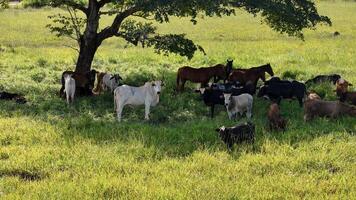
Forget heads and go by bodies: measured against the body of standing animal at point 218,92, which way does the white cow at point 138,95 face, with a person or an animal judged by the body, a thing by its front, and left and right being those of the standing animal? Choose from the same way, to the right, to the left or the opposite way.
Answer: the opposite way

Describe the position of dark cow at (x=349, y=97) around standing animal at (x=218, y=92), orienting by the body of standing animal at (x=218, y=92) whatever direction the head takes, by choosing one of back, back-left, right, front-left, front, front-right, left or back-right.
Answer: back

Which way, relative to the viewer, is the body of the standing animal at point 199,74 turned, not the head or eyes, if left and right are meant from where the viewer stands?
facing to the right of the viewer

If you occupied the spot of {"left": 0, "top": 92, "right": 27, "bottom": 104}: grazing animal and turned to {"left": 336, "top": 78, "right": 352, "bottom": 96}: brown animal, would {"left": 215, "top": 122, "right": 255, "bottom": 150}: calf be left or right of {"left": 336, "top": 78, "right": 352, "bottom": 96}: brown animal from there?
right

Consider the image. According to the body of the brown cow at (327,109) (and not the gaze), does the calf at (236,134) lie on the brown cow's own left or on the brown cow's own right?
on the brown cow's own right

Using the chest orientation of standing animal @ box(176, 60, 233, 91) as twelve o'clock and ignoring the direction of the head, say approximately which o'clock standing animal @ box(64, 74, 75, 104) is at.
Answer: standing animal @ box(64, 74, 75, 104) is roughly at 5 o'clock from standing animal @ box(176, 60, 233, 91).

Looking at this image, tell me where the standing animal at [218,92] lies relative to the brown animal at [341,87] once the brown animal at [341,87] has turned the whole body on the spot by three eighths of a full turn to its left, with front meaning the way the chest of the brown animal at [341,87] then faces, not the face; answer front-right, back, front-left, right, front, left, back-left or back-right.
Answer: back

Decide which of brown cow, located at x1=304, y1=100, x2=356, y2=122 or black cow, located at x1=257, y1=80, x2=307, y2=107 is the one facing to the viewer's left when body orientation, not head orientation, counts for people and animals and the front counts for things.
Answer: the black cow
